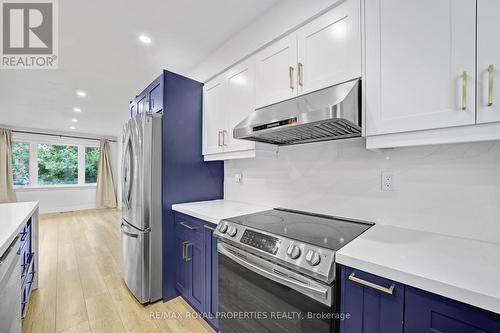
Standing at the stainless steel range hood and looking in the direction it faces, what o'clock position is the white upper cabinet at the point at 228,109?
The white upper cabinet is roughly at 3 o'clock from the stainless steel range hood.

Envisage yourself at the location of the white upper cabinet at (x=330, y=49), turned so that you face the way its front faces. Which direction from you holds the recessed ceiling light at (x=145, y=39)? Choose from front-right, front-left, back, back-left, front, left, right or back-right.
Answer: front-right

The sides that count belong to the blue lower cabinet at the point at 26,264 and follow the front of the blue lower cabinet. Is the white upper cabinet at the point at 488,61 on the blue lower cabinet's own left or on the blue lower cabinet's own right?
on the blue lower cabinet's own right

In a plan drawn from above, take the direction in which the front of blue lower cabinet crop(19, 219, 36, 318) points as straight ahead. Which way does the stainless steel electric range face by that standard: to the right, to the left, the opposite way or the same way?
the opposite way

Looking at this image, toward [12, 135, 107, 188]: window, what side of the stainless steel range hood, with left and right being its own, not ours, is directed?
right

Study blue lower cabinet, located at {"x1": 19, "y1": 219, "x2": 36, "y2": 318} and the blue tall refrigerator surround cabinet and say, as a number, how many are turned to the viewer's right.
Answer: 1

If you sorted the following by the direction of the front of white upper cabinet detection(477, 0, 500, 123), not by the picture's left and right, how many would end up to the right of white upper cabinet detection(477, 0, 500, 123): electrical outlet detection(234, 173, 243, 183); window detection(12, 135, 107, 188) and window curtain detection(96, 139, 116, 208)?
3

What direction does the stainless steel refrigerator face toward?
to the viewer's left

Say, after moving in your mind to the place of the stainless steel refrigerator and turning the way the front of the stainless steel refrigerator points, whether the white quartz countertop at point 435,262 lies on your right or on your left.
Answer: on your left
